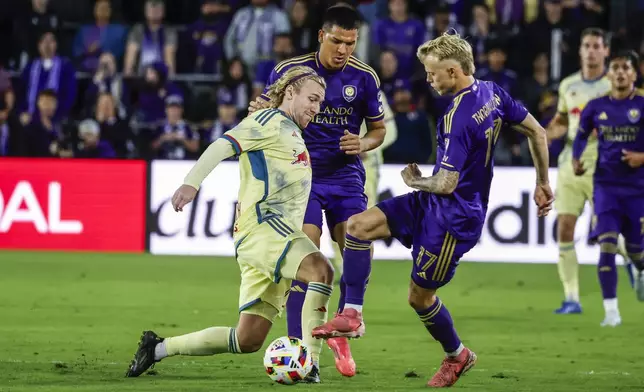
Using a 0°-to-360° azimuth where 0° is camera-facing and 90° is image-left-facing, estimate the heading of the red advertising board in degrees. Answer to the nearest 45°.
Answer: approximately 0°

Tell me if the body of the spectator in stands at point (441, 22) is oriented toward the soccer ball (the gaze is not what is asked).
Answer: yes

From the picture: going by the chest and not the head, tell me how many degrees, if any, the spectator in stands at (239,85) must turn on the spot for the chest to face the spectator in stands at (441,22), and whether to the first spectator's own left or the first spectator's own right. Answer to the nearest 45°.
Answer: approximately 90° to the first spectator's own left

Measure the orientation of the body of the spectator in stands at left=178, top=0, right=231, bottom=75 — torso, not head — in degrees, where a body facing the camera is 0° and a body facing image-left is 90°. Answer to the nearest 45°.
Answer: approximately 0°

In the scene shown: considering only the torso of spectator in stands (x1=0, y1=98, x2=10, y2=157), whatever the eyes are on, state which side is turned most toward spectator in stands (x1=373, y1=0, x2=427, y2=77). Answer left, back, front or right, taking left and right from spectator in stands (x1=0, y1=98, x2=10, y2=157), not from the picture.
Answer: left

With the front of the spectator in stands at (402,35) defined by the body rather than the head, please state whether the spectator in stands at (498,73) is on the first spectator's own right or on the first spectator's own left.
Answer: on the first spectator's own left

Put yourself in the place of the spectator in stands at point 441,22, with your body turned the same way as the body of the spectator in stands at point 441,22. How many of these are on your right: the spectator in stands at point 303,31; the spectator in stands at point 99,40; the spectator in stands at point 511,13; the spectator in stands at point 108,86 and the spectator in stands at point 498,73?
3
